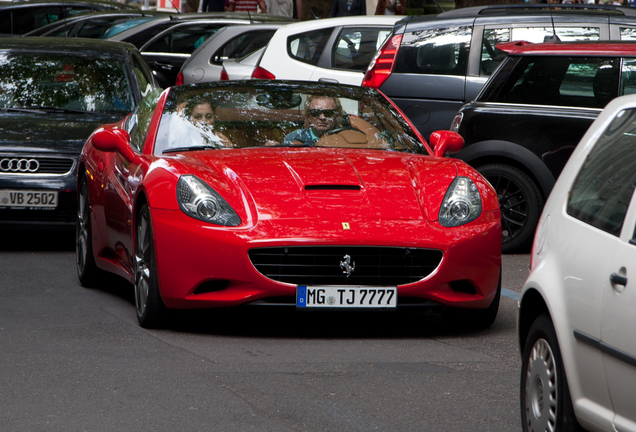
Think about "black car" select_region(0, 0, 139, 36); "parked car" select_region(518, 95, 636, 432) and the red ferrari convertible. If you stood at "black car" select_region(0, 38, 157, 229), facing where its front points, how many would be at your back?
1

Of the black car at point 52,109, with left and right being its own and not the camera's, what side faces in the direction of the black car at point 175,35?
back

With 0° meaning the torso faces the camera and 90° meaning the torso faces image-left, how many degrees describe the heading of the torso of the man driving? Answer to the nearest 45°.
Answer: approximately 0°

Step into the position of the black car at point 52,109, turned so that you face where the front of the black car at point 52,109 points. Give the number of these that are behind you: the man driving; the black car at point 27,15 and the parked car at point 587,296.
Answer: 1

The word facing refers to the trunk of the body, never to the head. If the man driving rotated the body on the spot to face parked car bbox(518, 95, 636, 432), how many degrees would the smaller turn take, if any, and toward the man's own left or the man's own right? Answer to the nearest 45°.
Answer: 0° — they already face it

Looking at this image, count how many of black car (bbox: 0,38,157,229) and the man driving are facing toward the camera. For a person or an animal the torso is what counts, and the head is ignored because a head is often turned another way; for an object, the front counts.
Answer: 2

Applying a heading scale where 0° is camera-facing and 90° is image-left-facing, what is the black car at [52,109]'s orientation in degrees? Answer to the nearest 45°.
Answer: approximately 0°
